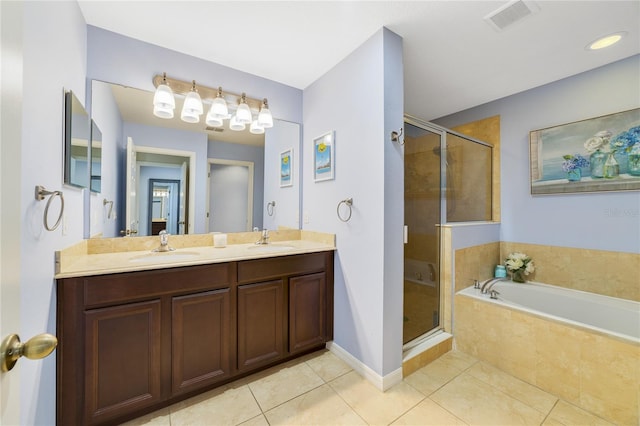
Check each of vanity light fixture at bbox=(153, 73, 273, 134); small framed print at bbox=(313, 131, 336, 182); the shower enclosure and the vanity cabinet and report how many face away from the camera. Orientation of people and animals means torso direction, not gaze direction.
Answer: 0

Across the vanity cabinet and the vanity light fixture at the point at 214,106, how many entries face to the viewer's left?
0

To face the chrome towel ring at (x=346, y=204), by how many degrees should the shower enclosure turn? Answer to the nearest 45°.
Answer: approximately 90° to its right

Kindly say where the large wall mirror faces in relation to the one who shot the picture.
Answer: facing the viewer and to the right of the viewer

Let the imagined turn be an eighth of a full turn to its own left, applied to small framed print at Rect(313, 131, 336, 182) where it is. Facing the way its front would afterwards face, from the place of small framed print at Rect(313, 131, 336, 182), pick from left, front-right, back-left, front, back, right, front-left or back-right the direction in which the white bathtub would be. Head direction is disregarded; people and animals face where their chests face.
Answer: left

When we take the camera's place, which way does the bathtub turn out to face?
facing the viewer and to the left of the viewer
